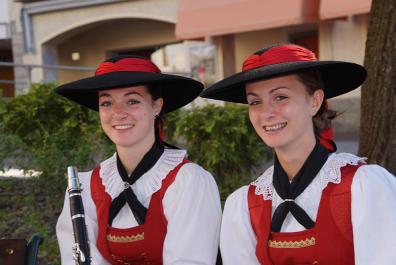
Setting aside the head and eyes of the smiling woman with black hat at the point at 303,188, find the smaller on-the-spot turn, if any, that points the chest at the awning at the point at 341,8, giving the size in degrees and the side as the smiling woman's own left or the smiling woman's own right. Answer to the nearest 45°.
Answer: approximately 135° to the smiling woman's own right

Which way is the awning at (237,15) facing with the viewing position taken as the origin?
facing the viewer and to the left of the viewer

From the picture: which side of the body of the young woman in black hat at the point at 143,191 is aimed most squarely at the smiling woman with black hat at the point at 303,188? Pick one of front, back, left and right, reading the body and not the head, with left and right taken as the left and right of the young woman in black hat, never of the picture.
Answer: left

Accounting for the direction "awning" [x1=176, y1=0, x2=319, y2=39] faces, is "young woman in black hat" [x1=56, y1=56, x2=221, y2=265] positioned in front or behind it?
in front

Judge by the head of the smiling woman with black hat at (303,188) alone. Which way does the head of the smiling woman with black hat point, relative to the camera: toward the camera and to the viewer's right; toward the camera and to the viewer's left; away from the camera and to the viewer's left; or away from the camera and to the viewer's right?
toward the camera and to the viewer's left

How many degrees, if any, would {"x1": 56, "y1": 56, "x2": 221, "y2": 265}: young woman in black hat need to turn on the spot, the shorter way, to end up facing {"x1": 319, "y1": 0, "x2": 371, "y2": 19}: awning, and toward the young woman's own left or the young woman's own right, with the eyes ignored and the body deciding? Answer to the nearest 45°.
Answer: approximately 180°

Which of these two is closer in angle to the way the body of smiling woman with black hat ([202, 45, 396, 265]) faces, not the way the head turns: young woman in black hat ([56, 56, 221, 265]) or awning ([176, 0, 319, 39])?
the young woman in black hat
